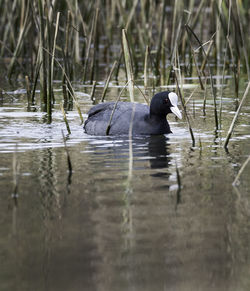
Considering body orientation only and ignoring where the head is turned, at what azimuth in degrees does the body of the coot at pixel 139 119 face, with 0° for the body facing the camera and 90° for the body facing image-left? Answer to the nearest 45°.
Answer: approximately 270°
